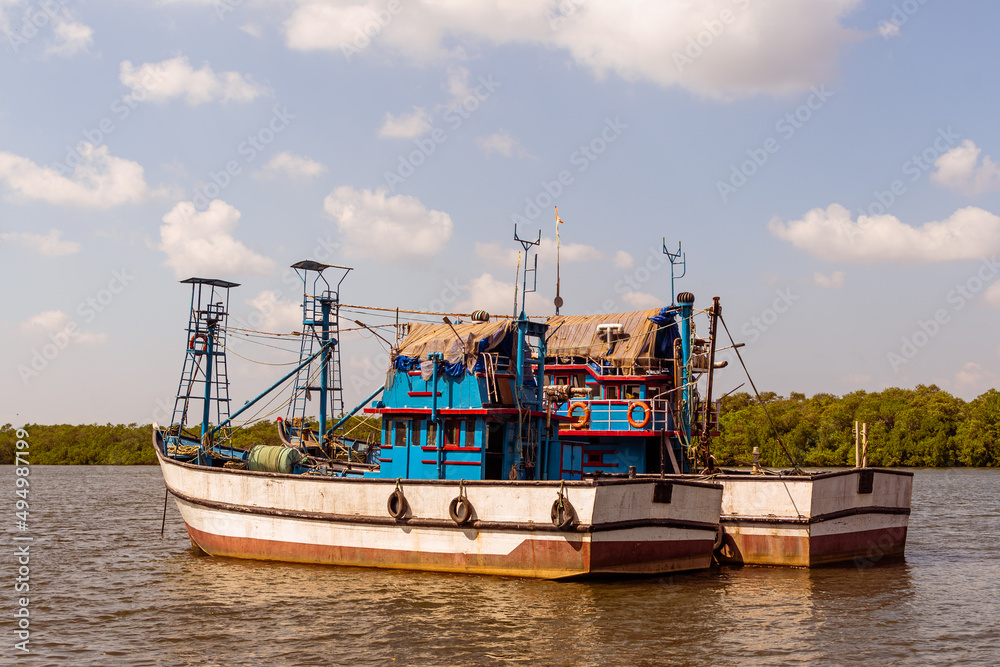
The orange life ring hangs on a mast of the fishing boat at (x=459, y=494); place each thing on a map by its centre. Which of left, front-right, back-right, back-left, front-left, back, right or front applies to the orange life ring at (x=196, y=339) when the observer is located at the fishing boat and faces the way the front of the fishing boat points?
front

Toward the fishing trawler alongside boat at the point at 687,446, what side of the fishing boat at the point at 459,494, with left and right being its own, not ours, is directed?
right

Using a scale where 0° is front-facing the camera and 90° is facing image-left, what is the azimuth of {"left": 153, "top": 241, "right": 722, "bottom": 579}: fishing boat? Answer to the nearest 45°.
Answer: approximately 135°
